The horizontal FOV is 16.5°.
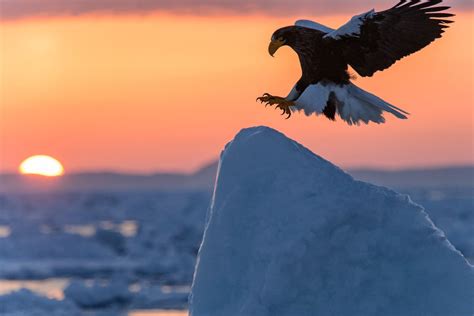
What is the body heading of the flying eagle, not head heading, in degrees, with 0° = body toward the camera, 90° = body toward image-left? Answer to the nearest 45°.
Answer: approximately 90°
